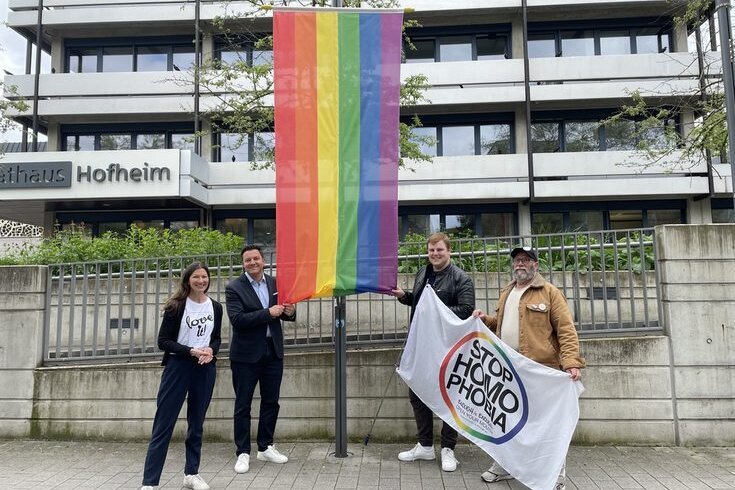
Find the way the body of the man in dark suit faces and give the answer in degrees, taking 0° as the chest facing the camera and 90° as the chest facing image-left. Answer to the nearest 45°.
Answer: approximately 315°

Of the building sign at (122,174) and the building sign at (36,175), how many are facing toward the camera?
2

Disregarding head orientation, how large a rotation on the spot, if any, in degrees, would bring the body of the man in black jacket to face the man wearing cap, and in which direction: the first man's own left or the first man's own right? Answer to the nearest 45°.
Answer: approximately 90° to the first man's own left

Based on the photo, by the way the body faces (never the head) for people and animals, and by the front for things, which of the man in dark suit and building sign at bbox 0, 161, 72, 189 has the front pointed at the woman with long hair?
the building sign

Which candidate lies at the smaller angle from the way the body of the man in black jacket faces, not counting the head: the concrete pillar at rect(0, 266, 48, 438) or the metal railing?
the concrete pillar

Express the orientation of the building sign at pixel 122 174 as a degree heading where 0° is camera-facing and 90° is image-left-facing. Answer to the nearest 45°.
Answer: approximately 0°

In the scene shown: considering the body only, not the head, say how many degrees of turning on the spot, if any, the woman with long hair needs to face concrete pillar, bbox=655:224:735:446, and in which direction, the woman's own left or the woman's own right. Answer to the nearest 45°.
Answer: approximately 45° to the woman's own left
